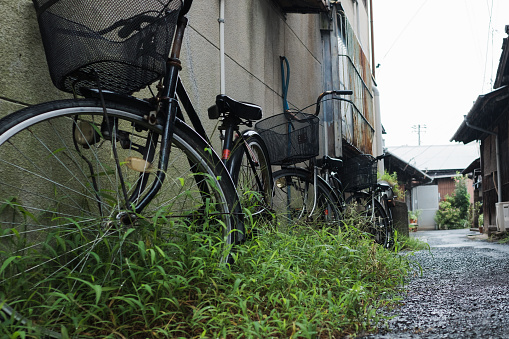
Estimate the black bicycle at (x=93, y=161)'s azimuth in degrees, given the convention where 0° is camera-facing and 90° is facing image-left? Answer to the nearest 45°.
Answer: approximately 45°

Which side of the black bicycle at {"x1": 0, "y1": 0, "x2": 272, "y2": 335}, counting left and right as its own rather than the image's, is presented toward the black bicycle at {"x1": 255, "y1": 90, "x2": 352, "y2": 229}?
back

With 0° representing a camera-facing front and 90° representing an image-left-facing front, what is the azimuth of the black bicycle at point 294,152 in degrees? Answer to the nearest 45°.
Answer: approximately 45°

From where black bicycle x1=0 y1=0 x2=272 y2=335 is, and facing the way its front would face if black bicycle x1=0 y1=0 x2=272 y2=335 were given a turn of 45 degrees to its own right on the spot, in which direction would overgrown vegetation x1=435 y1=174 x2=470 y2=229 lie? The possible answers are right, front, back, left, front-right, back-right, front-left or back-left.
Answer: back-right

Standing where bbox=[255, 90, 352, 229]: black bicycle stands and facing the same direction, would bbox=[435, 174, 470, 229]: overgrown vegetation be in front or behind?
behind

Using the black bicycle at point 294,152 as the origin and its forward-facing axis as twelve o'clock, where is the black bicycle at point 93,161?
the black bicycle at point 93,161 is roughly at 11 o'clock from the black bicycle at point 294,152.
